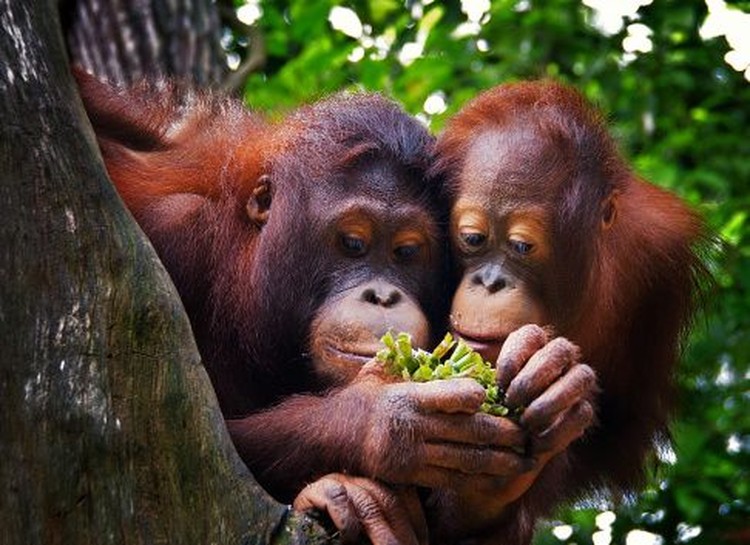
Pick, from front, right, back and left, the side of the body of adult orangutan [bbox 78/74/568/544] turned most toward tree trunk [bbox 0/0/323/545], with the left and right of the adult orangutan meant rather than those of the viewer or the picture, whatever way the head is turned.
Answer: right

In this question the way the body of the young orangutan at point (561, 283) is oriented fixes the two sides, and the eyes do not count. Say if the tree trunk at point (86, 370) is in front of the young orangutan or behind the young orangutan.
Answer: in front

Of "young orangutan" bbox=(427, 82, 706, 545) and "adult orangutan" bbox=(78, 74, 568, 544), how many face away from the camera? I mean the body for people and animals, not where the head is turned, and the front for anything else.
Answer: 0

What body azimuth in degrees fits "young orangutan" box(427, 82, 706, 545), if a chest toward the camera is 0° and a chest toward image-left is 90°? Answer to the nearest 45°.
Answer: approximately 45°

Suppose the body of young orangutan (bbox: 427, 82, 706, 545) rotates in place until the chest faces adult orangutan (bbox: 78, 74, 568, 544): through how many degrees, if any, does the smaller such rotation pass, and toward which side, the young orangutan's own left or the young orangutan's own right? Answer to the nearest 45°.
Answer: approximately 45° to the young orangutan's own right

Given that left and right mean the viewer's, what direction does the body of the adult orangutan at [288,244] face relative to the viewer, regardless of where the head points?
facing the viewer and to the right of the viewer
